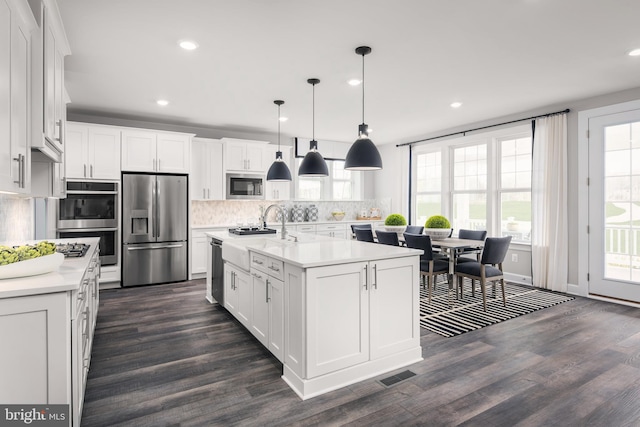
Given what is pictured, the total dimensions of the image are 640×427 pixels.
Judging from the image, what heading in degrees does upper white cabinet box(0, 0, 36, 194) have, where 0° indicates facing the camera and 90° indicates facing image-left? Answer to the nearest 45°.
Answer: approximately 270°

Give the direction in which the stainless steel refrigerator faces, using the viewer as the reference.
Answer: facing the viewer

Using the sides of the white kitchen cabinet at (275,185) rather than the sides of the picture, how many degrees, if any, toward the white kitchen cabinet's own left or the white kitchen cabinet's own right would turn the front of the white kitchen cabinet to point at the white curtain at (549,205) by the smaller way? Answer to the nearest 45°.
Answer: approximately 45° to the white kitchen cabinet's own left

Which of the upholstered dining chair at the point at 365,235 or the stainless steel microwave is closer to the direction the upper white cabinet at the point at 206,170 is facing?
the upholstered dining chair

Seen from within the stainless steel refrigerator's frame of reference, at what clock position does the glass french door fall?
The glass french door is roughly at 10 o'clock from the stainless steel refrigerator.

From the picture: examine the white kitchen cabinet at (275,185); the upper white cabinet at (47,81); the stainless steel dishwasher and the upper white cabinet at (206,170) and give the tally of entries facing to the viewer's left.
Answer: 1

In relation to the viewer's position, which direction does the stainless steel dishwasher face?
facing to the left of the viewer

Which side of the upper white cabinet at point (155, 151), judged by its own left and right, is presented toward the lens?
front

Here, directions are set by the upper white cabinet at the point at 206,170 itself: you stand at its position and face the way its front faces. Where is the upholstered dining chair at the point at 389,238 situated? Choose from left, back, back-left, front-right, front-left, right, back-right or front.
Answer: front-left

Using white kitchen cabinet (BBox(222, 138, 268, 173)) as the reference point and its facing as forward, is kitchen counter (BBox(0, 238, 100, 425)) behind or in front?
in front

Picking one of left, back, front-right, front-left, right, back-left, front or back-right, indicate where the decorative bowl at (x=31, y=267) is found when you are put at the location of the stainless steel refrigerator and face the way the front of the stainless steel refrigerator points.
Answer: front

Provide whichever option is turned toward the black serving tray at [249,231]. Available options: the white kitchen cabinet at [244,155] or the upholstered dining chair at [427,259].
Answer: the white kitchen cabinet

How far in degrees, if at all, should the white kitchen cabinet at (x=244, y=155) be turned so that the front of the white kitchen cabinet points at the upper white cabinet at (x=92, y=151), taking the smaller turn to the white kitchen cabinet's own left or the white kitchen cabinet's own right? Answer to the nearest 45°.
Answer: approximately 90° to the white kitchen cabinet's own right

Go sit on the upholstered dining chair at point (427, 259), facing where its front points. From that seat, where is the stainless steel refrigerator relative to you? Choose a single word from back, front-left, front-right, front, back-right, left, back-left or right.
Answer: back-left

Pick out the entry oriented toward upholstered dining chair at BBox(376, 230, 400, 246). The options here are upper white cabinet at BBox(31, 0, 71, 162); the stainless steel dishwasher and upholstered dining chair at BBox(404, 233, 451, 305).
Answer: the upper white cabinet

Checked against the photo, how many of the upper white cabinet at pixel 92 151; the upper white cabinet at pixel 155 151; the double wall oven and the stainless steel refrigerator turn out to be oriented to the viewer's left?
0

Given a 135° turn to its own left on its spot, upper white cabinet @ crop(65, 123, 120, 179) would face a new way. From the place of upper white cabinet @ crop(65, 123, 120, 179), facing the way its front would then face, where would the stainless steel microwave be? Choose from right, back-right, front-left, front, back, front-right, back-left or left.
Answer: front-right

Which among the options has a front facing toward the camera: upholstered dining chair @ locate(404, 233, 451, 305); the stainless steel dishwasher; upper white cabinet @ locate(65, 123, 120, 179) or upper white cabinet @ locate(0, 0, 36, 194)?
upper white cabinet @ locate(65, 123, 120, 179)

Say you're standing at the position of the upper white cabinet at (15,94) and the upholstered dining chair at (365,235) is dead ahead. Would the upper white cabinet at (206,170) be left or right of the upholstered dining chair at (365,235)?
left

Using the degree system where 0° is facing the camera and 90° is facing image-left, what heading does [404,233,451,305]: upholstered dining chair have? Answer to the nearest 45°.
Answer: approximately 225°

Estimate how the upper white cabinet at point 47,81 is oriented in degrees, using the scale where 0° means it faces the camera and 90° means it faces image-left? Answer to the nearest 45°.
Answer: approximately 270°
